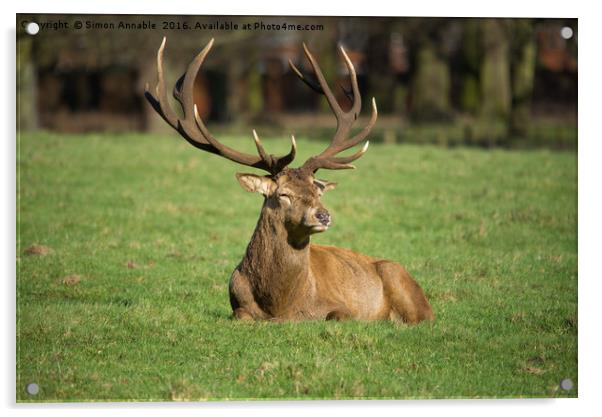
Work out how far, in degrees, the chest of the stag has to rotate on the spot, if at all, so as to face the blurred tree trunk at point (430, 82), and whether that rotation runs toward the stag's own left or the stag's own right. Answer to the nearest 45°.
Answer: approximately 135° to the stag's own right

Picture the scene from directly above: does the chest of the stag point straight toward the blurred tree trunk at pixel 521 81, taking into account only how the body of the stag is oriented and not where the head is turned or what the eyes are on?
no

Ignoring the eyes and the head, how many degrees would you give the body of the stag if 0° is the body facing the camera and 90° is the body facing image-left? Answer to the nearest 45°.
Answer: approximately 45°

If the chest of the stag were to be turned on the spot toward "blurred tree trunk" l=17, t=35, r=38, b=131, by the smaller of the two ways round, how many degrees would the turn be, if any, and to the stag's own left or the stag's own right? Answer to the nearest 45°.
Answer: approximately 90° to the stag's own right

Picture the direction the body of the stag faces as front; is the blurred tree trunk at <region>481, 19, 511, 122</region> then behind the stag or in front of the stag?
behind
